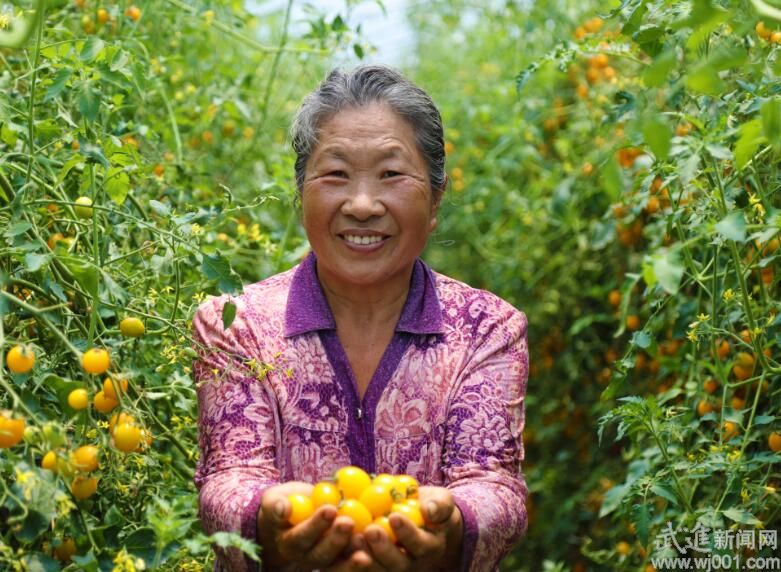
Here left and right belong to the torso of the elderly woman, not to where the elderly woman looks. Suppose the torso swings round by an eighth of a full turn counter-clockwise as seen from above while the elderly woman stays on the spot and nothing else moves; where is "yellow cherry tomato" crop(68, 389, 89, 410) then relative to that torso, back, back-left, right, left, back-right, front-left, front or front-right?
right

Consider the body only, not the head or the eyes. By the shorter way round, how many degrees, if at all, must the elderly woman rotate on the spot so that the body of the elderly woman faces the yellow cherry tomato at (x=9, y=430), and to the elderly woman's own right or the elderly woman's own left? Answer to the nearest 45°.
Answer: approximately 45° to the elderly woman's own right

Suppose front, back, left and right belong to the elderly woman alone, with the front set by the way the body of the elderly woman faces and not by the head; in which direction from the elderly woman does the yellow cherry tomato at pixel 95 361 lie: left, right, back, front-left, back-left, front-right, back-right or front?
front-right

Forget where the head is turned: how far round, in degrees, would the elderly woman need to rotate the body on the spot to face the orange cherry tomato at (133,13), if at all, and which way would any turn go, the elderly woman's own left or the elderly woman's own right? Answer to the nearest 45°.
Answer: approximately 135° to the elderly woman's own right

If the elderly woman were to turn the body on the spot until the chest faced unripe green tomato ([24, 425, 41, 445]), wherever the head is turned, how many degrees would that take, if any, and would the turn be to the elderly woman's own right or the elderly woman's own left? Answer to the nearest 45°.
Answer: approximately 45° to the elderly woman's own right

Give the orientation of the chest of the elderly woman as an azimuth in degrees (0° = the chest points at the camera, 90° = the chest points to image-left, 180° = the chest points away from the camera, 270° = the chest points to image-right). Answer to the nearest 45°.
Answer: approximately 0°

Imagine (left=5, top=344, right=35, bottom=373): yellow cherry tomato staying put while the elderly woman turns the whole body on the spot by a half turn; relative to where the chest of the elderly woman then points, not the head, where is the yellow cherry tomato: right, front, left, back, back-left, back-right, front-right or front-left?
back-left

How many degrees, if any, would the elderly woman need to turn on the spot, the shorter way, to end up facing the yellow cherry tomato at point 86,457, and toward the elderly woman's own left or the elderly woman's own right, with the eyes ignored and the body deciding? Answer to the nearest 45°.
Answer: approximately 45° to the elderly woman's own right
